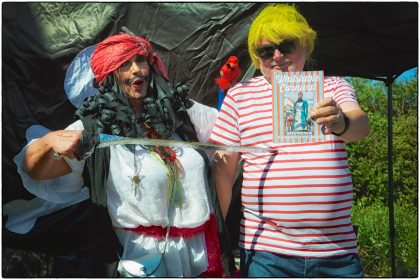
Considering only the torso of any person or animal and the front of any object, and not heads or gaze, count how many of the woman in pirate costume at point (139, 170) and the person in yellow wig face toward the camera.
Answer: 2

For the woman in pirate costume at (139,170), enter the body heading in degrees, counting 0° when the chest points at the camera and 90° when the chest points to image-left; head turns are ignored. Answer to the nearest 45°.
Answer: approximately 0°

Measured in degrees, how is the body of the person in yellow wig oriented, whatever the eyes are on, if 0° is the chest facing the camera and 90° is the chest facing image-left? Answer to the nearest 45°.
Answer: approximately 0°

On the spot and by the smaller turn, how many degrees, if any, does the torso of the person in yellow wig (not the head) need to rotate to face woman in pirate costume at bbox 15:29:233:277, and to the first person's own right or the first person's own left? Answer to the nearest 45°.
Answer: approximately 90° to the first person's own right

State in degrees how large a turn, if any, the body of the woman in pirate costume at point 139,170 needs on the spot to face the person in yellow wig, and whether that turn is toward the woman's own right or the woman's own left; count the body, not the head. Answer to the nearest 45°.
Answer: approximately 90° to the woman's own left
